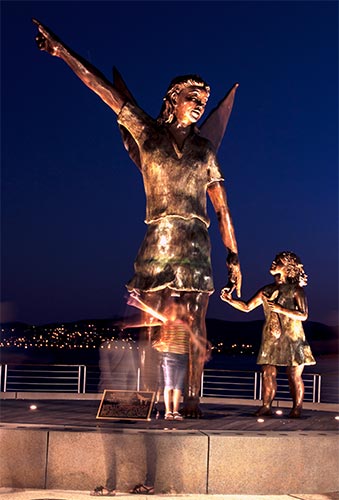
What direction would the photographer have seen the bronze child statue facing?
facing the viewer and to the left of the viewer
